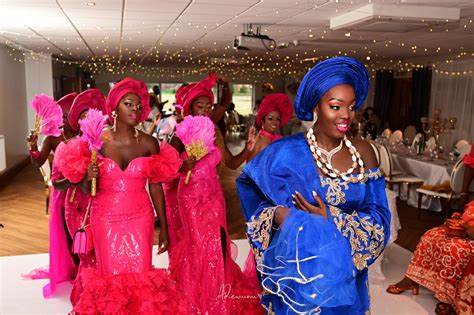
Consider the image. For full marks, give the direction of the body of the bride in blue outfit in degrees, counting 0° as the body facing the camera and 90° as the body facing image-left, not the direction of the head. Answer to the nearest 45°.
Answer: approximately 315°

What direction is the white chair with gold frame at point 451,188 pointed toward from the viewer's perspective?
to the viewer's left

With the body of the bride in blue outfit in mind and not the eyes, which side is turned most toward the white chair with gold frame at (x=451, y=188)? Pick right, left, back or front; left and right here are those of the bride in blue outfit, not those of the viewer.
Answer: left

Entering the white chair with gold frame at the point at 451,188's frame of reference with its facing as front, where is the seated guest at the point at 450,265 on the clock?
The seated guest is roughly at 9 o'clock from the white chair with gold frame.

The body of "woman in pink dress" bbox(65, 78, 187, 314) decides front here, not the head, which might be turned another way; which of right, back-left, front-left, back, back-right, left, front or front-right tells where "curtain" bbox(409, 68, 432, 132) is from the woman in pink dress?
back-left

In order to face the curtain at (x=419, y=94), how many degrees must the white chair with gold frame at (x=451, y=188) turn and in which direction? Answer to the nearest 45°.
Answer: approximately 90° to its right

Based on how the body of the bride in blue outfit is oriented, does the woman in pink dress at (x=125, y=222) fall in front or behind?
behind

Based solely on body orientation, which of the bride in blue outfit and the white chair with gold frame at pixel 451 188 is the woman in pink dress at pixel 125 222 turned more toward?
the bride in blue outfit

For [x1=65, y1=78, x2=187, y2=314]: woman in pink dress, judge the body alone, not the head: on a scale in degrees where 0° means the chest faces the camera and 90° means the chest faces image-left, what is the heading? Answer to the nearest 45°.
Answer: approximately 0°

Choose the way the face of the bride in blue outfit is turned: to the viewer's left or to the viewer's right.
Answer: to the viewer's right
